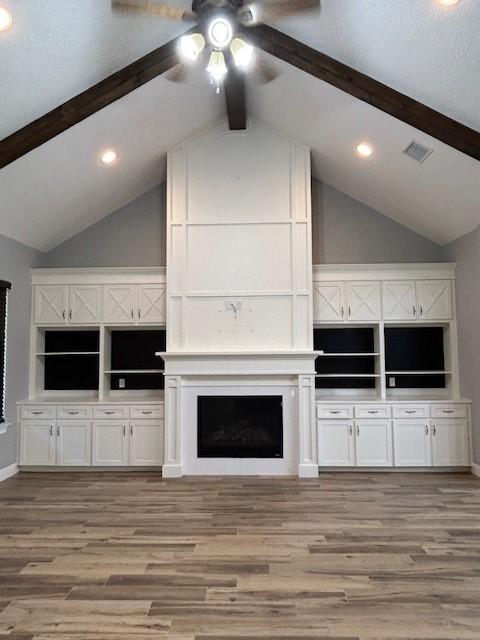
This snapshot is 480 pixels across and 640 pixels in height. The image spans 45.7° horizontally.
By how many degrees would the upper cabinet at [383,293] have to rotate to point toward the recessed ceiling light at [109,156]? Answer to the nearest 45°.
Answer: approximately 45° to its right

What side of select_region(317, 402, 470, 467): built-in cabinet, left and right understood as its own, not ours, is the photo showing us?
front

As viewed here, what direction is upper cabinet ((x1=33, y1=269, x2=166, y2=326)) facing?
toward the camera

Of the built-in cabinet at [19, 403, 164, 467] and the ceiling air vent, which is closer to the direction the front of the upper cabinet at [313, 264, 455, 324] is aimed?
the ceiling air vent

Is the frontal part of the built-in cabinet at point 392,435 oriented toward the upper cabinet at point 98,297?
no

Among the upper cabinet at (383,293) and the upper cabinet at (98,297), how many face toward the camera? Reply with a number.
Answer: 2

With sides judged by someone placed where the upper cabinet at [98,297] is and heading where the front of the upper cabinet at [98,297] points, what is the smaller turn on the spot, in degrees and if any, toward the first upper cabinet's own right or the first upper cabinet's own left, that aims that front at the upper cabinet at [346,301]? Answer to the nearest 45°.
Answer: approximately 90° to the first upper cabinet's own left

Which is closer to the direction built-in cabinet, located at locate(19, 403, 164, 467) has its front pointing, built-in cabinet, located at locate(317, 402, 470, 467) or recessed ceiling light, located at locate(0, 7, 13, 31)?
the recessed ceiling light

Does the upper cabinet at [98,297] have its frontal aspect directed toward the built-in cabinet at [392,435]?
no

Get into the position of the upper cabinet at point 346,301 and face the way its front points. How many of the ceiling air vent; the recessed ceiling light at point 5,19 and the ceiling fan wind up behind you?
0

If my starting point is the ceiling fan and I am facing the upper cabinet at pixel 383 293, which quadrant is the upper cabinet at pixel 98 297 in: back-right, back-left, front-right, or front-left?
front-left

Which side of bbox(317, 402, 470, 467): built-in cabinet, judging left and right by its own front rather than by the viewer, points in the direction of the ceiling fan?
front

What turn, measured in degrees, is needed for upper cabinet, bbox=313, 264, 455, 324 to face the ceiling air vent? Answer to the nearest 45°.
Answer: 0° — it already faces it

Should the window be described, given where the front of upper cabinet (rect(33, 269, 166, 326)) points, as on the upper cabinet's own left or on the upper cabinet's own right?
on the upper cabinet's own right

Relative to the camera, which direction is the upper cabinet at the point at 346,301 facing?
toward the camera
